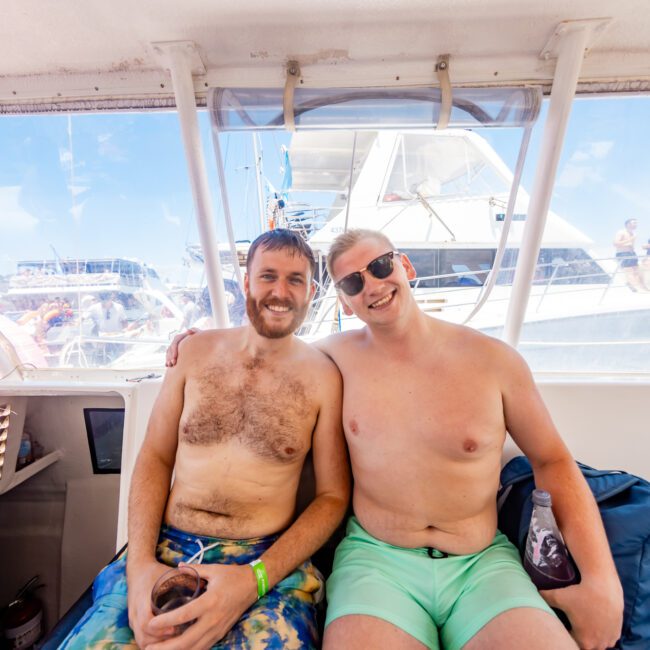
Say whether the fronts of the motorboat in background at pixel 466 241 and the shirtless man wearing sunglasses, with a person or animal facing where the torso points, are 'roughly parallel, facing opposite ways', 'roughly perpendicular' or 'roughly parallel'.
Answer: roughly perpendicular

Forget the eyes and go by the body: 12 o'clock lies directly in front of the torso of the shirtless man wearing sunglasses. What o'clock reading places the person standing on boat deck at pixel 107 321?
The person standing on boat deck is roughly at 4 o'clock from the shirtless man wearing sunglasses.

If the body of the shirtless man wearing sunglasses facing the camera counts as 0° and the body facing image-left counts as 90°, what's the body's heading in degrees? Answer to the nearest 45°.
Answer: approximately 0°

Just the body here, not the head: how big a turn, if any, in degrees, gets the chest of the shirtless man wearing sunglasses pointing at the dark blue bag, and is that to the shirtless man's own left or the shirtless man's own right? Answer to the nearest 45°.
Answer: approximately 90° to the shirtless man's own left

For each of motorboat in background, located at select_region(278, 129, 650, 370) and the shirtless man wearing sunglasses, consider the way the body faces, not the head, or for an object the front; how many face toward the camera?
1

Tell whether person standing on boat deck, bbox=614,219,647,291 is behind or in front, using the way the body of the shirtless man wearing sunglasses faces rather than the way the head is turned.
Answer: behind

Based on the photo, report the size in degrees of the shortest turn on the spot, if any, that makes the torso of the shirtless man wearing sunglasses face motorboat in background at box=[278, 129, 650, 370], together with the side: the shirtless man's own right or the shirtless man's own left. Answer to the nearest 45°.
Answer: approximately 180°
